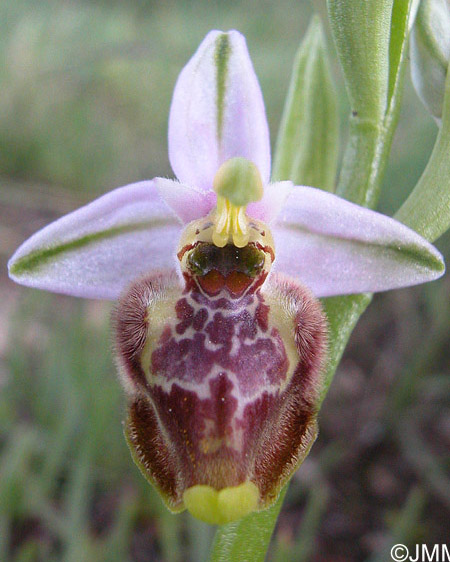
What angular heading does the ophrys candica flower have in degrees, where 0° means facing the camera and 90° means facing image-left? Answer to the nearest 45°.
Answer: approximately 0°
